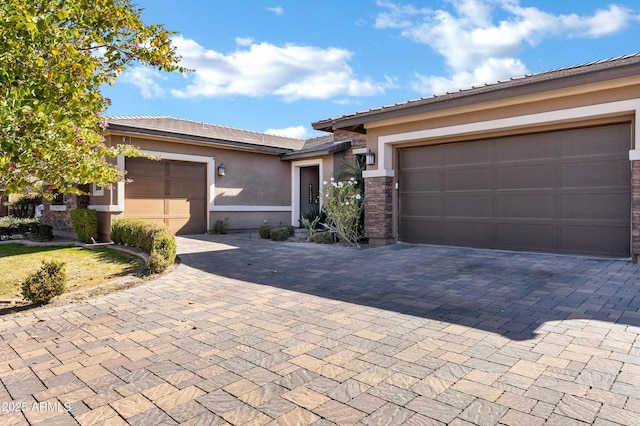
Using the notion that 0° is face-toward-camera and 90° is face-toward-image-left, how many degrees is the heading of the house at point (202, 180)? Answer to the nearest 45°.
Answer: approximately 0°

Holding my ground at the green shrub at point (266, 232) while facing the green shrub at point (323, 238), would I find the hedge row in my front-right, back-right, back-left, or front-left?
back-right

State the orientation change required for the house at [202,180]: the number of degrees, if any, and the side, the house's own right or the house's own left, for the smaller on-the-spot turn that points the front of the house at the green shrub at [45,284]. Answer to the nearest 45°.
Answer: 0° — it already faces it
